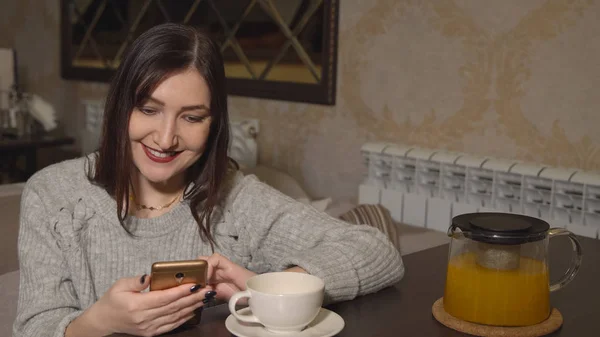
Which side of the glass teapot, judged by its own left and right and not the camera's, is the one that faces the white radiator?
right

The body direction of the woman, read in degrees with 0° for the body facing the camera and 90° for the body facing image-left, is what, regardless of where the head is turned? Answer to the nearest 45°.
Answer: approximately 0°

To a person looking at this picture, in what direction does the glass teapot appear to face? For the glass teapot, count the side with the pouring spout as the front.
facing to the left of the viewer

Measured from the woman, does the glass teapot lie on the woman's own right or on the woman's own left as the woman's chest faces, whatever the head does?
on the woman's own left

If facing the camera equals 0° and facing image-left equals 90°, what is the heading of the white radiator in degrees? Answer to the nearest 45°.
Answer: approximately 45°

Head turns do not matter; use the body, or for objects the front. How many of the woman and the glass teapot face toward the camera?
1

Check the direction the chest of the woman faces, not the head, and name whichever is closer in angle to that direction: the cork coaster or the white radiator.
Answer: the cork coaster
